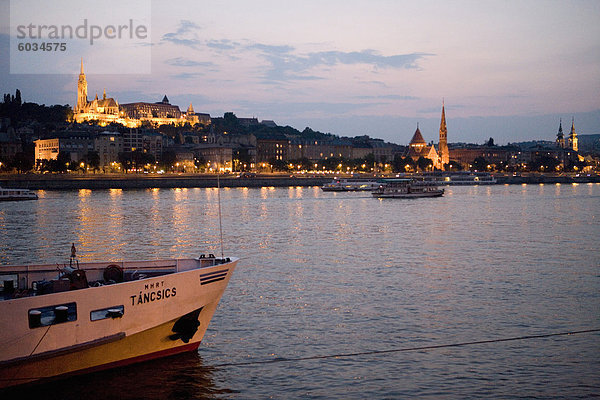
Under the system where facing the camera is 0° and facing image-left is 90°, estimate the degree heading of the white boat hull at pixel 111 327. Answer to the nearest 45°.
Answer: approximately 270°

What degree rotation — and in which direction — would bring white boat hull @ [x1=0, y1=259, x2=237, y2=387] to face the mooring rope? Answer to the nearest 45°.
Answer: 0° — it already faces it
